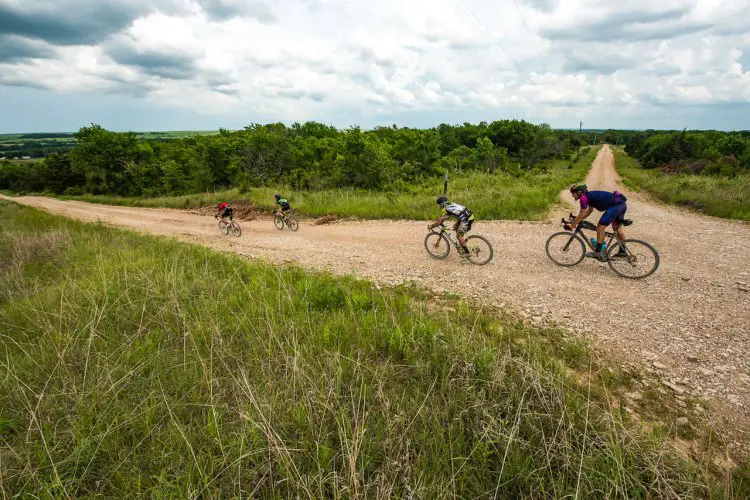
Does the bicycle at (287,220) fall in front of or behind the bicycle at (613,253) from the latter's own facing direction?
in front

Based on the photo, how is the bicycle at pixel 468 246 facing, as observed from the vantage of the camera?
facing to the left of the viewer

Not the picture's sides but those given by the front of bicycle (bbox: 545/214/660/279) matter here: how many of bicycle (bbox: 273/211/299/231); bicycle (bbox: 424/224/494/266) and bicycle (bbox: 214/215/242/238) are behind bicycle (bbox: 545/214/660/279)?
0

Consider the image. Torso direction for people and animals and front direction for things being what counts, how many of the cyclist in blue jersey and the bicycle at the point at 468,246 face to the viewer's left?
2

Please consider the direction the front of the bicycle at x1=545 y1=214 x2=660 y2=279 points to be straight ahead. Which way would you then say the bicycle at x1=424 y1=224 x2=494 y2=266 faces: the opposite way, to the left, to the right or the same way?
the same way

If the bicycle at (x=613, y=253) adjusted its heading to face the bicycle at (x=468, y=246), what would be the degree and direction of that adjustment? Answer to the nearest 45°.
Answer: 0° — it already faces it

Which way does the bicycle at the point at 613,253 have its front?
to the viewer's left

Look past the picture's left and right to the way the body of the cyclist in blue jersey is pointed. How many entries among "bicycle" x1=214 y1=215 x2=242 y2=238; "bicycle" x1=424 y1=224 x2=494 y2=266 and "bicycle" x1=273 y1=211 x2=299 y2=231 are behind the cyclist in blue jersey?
0

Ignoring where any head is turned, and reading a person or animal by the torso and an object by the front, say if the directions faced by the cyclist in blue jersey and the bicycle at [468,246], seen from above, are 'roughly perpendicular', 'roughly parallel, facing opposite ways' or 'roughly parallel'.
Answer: roughly parallel

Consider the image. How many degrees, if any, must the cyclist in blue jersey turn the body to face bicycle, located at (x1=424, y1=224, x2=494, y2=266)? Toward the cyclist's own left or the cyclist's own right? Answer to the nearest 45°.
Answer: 0° — they already face it

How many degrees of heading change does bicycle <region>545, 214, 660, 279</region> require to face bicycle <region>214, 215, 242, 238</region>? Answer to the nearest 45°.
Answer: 0° — it already faces it

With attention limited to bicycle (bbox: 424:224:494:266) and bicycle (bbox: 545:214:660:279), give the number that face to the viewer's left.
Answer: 2

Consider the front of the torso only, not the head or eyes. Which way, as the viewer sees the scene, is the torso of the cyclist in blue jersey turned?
to the viewer's left

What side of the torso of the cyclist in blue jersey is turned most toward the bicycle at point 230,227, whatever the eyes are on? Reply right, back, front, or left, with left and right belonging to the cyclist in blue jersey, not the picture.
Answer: front

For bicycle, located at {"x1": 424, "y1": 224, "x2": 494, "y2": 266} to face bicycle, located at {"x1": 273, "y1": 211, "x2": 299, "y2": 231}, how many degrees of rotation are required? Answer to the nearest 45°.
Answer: approximately 45° to its right

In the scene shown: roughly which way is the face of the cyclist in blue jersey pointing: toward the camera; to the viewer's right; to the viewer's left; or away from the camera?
to the viewer's left
